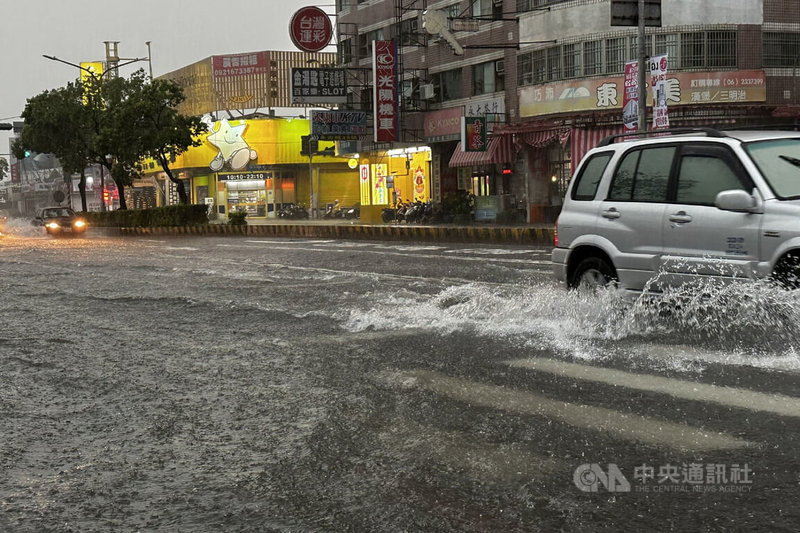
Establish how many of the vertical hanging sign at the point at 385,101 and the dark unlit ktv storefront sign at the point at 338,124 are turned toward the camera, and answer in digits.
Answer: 2

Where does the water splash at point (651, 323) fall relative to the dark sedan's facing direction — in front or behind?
in front

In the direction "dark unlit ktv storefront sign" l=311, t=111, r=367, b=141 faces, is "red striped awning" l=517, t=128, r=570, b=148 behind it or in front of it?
in front

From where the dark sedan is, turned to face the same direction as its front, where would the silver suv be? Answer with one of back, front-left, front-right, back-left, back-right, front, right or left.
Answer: front-right

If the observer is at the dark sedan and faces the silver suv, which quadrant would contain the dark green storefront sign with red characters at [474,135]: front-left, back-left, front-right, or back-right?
front-left

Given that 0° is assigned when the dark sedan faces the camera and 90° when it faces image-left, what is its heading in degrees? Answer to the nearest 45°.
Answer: approximately 315°

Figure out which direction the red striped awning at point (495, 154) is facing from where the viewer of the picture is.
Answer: facing the viewer and to the left of the viewer

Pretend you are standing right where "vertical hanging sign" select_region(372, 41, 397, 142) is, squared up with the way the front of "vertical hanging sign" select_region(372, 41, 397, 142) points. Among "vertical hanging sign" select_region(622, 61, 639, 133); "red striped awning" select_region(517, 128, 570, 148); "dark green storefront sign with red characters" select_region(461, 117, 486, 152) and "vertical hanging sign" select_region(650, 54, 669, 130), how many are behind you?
0

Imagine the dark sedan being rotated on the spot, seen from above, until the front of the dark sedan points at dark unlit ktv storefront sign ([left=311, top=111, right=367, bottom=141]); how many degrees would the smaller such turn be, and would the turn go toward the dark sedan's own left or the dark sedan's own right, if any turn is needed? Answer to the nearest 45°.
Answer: approximately 45° to the dark sedan's own left

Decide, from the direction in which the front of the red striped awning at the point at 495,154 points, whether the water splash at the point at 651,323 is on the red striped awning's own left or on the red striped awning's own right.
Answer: on the red striped awning's own left

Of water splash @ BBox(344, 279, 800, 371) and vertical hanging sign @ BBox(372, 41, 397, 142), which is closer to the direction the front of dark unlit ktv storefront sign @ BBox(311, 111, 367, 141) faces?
the water splash

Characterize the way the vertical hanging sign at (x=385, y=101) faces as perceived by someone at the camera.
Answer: facing the viewer

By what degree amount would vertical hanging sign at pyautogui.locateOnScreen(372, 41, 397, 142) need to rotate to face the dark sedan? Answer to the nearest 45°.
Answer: approximately 90° to its right

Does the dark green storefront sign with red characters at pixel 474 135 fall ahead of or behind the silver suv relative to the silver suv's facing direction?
behind

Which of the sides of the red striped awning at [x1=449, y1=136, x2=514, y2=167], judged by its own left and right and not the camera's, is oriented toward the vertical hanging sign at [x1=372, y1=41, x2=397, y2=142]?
right

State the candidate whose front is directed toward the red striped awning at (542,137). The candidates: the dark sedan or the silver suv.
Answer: the dark sedan

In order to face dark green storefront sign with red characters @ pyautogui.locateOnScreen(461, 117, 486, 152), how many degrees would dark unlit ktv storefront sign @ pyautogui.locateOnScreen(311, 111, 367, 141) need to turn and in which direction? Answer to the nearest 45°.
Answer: approximately 45° to its left
